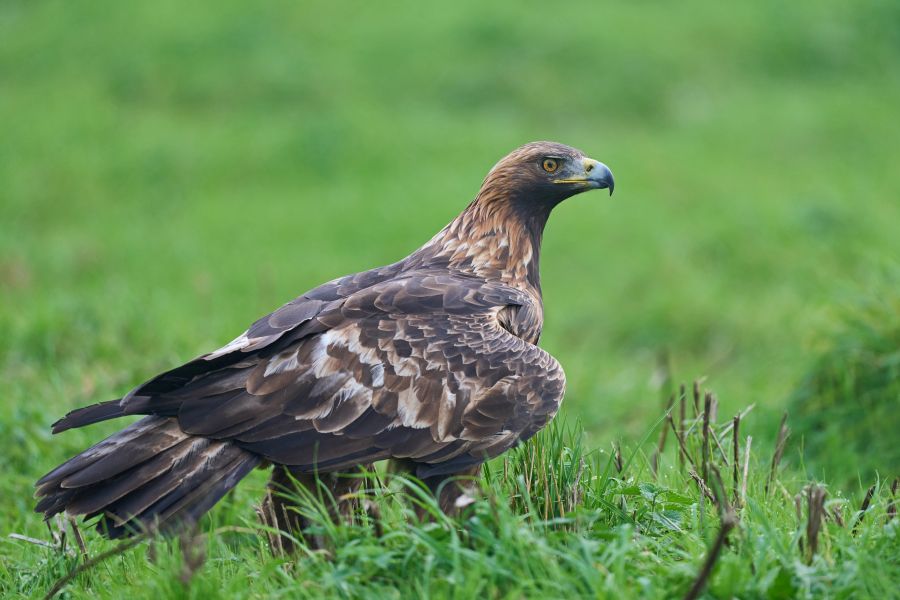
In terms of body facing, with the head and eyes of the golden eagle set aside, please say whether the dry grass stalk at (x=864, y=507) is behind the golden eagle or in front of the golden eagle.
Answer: in front

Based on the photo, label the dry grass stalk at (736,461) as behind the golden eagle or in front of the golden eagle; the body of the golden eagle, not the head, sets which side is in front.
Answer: in front

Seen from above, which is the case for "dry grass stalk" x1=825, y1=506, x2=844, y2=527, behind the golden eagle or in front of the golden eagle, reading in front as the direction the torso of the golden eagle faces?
in front

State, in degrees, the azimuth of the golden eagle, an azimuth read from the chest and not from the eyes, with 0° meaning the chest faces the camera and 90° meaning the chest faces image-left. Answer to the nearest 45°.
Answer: approximately 270°

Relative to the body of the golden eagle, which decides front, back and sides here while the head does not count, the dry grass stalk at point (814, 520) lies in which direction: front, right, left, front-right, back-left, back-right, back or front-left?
front-right

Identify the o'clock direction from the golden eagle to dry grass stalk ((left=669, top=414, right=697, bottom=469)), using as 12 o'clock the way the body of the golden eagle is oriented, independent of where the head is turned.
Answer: The dry grass stalk is roughly at 12 o'clock from the golden eagle.
